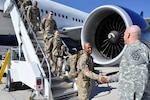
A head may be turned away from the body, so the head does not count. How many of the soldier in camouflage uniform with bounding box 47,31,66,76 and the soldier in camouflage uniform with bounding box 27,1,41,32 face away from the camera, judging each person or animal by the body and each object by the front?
0

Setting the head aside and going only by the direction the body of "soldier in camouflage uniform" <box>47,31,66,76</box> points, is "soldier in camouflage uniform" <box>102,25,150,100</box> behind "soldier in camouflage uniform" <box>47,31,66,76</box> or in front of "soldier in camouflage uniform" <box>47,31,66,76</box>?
in front

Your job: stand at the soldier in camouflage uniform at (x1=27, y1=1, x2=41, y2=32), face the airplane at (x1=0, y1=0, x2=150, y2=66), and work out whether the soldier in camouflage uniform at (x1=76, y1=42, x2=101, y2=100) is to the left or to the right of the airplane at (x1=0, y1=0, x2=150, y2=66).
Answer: right

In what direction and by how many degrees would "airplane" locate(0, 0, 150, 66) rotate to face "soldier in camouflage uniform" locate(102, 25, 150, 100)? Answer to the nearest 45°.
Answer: approximately 45° to its left

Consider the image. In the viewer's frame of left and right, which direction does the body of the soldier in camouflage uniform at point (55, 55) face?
facing the viewer and to the right of the viewer

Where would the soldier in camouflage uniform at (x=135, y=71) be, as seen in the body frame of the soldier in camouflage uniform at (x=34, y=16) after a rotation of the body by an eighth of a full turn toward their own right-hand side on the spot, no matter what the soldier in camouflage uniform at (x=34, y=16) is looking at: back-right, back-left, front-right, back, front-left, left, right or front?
front

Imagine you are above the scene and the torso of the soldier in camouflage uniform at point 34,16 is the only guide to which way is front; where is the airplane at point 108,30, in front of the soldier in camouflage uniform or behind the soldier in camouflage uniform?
in front
